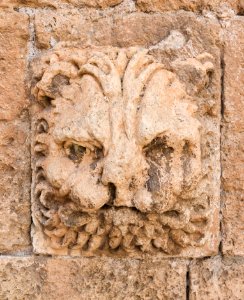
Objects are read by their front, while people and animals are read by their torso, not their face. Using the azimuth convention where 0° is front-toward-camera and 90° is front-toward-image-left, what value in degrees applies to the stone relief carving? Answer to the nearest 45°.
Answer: approximately 0°
